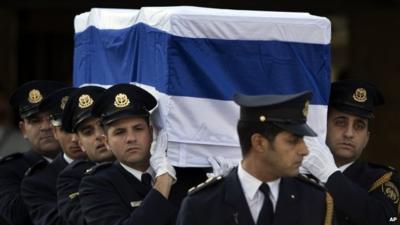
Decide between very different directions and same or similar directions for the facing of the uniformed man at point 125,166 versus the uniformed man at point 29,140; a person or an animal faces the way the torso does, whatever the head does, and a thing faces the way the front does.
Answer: same or similar directions

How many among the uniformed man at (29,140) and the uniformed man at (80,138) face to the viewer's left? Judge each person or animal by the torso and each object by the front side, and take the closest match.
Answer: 0

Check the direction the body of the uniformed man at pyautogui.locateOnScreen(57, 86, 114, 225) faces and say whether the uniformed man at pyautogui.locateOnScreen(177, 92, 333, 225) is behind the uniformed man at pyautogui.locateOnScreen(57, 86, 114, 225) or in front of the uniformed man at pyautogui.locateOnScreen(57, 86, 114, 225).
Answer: in front

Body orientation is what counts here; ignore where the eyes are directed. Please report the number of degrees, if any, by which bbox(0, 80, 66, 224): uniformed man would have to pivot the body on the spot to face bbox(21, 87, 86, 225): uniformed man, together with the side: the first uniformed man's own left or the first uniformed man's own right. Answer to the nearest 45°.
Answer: approximately 45° to the first uniformed man's own right

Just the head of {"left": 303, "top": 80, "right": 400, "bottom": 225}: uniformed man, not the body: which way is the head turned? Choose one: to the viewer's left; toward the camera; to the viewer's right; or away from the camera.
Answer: toward the camera

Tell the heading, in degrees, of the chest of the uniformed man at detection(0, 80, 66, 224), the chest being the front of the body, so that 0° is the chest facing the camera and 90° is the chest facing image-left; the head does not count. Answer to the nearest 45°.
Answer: approximately 315°

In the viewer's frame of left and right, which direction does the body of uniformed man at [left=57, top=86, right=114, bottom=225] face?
facing the viewer and to the right of the viewer

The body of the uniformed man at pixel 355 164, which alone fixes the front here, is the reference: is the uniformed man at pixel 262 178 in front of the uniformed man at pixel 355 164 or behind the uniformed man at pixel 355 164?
in front

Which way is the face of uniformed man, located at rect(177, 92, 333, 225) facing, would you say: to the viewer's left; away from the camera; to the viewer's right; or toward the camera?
to the viewer's right

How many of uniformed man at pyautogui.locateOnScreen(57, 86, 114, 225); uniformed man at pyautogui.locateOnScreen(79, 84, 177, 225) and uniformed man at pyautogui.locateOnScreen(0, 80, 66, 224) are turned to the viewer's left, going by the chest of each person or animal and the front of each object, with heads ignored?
0
